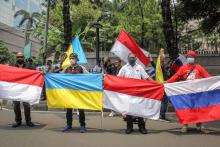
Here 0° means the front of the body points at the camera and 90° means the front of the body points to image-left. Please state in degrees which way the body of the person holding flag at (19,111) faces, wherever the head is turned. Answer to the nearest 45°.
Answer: approximately 0°

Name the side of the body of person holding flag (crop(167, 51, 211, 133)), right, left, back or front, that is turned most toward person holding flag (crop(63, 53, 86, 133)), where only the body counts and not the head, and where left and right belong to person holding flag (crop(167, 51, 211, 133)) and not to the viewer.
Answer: right

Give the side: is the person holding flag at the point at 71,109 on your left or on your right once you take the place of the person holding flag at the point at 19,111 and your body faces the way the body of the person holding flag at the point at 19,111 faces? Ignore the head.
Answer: on your left

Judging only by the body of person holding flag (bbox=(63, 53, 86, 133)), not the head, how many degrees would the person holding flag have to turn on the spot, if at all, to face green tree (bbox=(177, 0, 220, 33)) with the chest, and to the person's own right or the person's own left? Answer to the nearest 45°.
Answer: approximately 135° to the person's own left

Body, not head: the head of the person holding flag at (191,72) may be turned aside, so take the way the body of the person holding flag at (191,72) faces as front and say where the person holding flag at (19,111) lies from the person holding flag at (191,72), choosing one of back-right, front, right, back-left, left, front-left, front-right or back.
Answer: right

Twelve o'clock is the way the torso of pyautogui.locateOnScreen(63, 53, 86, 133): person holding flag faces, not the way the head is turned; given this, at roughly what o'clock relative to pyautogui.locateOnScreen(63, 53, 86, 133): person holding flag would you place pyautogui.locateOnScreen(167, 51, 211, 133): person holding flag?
pyautogui.locateOnScreen(167, 51, 211, 133): person holding flag is roughly at 9 o'clock from pyautogui.locateOnScreen(63, 53, 86, 133): person holding flag.
